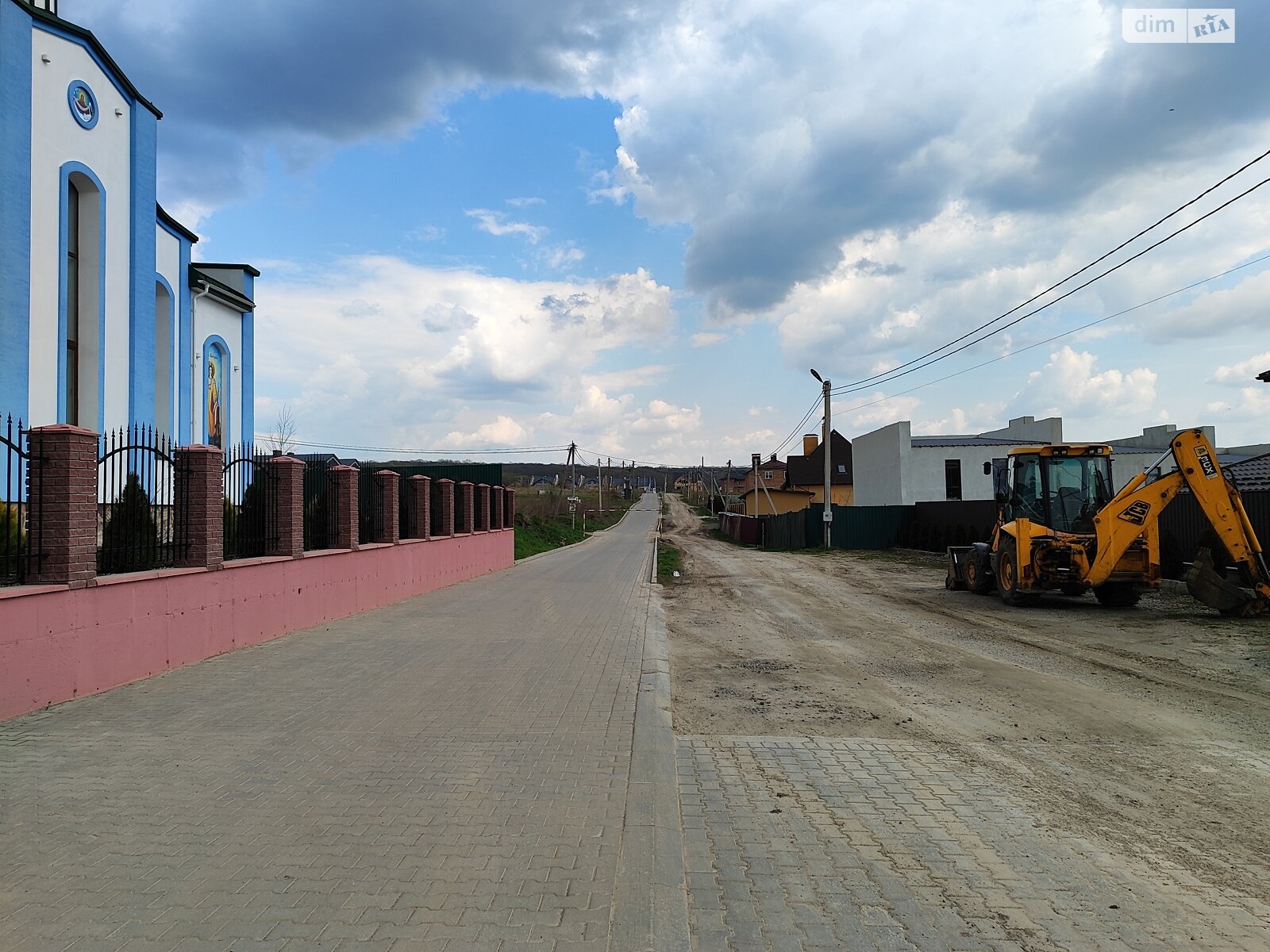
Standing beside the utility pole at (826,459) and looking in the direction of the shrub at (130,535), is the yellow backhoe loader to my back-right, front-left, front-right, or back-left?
front-left

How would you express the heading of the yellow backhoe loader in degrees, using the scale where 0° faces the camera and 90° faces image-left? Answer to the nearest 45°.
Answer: approximately 135°

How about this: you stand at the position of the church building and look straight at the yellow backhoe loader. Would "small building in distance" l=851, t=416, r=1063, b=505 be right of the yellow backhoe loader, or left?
left

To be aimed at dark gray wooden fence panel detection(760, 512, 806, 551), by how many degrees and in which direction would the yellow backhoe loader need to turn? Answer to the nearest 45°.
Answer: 0° — it already faces it

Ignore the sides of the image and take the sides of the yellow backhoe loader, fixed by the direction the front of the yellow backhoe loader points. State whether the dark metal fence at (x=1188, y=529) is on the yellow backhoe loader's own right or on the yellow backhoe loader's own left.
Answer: on the yellow backhoe loader's own right

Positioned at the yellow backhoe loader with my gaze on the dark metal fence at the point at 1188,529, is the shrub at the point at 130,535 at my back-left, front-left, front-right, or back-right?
back-left

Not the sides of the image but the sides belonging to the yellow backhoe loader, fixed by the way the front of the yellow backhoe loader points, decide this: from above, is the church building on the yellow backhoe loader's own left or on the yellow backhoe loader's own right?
on the yellow backhoe loader's own left

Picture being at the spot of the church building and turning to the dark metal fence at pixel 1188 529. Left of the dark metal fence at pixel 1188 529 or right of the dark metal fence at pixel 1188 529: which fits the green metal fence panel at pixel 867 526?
left

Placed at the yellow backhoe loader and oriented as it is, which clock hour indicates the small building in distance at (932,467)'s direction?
The small building in distance is roughly at 1 o'clock from the yellow backhoe loader.

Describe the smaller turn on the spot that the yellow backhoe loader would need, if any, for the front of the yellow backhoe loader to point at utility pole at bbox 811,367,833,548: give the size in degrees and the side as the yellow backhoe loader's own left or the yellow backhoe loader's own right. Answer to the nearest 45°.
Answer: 0° — it already faces it

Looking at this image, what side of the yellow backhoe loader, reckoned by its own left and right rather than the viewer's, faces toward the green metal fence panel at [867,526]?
front
